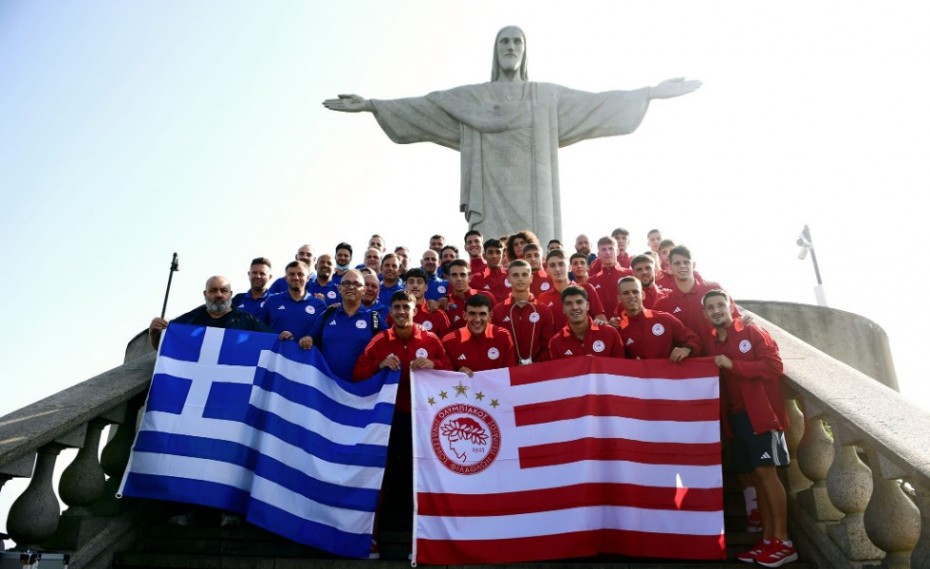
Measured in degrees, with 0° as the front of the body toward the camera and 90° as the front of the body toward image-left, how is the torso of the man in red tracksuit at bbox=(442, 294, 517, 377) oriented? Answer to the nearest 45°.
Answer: approximately 0°

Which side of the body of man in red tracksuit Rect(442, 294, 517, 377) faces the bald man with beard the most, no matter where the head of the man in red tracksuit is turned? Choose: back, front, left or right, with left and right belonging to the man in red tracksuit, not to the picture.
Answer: right

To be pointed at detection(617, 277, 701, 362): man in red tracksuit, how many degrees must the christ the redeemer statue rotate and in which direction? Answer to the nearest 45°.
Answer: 0° — it already faces them

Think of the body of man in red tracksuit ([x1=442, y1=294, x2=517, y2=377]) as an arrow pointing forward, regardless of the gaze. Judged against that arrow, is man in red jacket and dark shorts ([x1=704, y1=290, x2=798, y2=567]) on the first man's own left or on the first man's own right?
on the first man's own left

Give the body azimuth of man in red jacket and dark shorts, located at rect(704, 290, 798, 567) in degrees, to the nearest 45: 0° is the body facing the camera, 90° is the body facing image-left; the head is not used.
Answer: approximately 45°

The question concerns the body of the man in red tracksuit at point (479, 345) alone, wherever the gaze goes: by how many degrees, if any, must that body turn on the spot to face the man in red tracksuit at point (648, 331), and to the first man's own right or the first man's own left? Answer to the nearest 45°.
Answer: approximately 90° to the first man's own left

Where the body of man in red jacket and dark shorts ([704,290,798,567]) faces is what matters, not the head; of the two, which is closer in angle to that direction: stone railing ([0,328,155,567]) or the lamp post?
the stone railing
